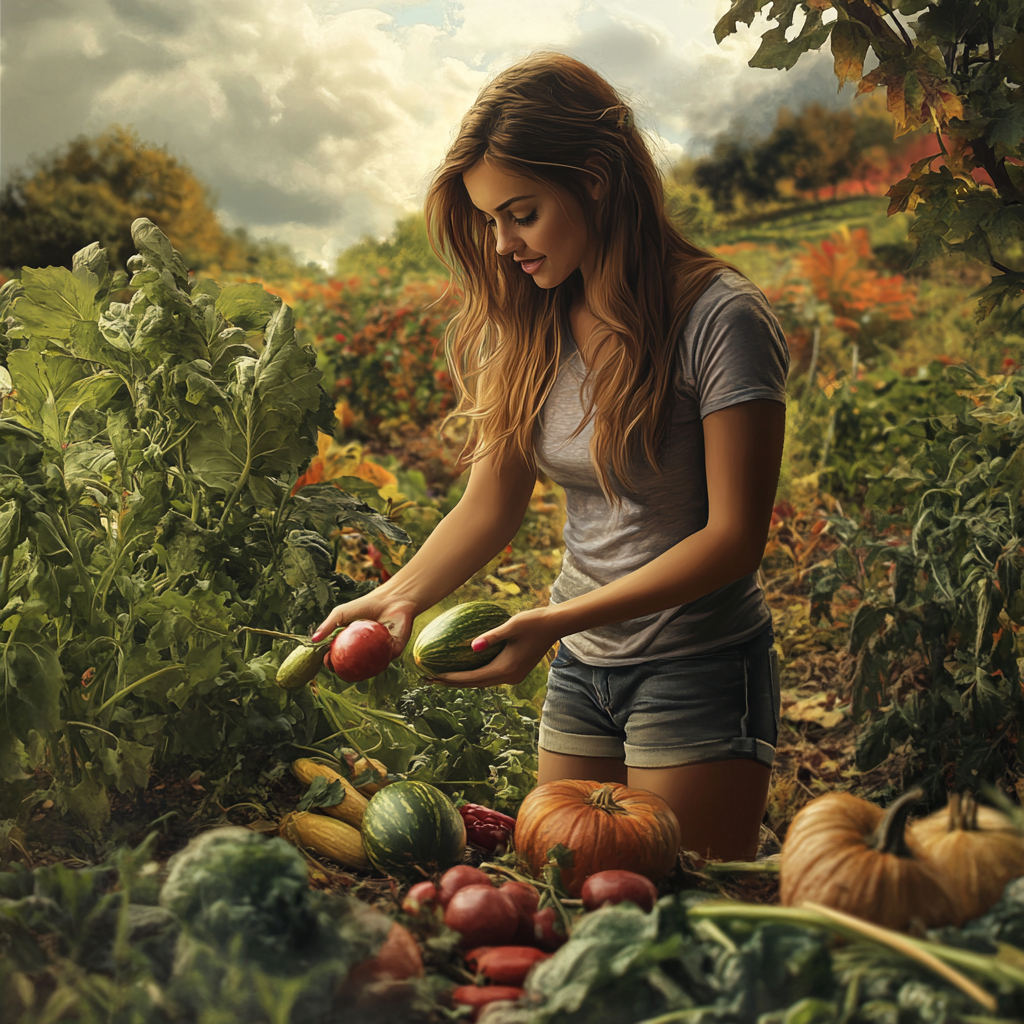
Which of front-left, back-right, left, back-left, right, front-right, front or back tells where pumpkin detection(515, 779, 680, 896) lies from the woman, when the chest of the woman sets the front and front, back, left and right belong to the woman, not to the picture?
front-left

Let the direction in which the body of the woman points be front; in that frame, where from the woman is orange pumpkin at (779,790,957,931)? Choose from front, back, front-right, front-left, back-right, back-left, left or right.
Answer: front-left

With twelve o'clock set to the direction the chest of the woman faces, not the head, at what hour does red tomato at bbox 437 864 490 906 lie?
The red tomato is roughly at 11 o'clock from the woman.

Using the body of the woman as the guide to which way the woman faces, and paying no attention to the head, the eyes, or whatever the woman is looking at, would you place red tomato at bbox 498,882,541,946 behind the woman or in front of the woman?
in front

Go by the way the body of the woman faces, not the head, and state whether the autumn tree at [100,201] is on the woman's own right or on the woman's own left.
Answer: on the woman's own right

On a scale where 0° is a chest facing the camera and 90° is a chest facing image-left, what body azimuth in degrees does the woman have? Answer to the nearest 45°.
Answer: approximately 45°

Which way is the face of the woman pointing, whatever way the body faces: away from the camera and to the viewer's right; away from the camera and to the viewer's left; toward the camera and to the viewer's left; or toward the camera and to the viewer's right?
toward the camera and to the viewer's left

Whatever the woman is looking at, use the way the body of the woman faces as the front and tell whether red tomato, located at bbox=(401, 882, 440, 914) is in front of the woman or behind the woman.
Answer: in front
